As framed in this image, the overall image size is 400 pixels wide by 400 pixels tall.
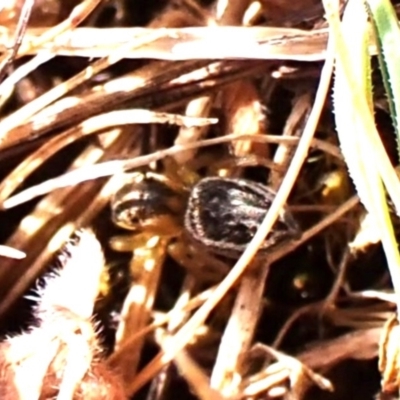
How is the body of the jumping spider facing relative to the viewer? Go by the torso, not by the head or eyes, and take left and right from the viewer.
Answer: facing to the left of the viewer
